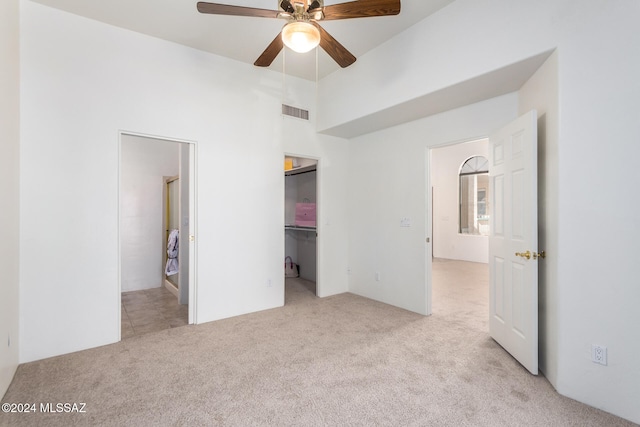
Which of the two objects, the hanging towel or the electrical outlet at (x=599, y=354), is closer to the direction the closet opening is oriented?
the electrical outlet

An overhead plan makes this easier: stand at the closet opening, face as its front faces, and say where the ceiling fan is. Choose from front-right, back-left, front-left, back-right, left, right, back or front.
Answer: front-right

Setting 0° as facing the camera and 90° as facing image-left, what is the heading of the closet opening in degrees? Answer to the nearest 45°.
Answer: approximately 315°

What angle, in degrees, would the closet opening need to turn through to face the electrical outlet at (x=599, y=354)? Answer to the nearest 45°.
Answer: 0° — it already faces it

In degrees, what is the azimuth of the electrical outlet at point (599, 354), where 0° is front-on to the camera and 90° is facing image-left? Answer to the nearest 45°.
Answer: approximately 45°

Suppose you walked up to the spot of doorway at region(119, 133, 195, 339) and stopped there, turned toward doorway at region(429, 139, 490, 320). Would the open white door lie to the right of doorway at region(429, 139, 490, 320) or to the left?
right

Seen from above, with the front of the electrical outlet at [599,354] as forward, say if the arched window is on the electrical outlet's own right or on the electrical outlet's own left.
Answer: on the electrical outlet's own right
